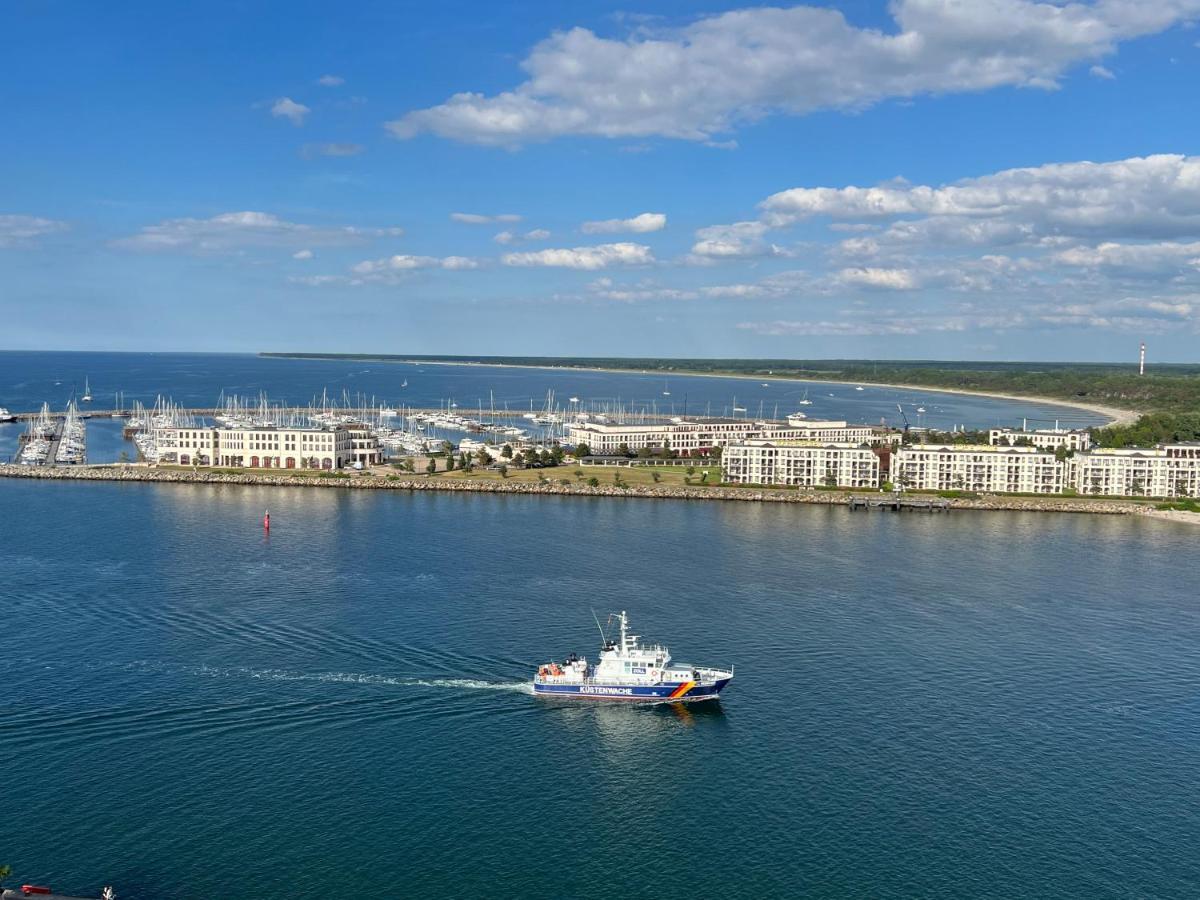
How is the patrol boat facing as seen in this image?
to the viewer's right
